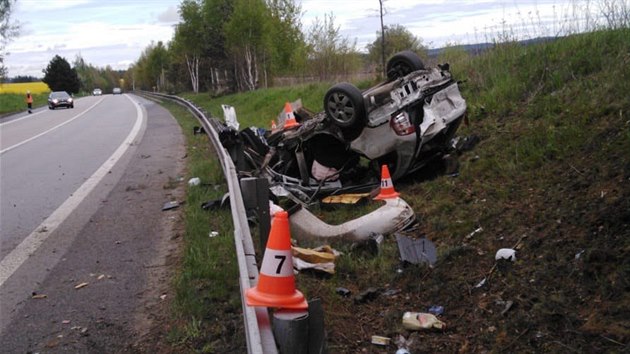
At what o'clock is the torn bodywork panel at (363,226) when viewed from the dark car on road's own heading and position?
The torn bodywork panel is roughly at 12 o'clock from the dark car on road.

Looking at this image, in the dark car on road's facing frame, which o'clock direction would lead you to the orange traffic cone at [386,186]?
The orange traffic cone is roughly at 12 o'clock from the dark car on road.

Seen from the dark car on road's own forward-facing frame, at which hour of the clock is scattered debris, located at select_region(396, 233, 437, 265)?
The scattered debris is roughly at 12 o'clock from the dark car on road.

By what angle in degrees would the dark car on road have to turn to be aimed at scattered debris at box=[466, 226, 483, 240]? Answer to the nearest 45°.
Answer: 0° — it already faces it

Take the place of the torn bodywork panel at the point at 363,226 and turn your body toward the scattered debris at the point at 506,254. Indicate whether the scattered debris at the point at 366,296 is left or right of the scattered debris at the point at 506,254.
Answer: right

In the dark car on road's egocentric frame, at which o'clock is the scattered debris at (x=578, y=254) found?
The scattered debris is roughly at 12 o'clock from the dark car on road.

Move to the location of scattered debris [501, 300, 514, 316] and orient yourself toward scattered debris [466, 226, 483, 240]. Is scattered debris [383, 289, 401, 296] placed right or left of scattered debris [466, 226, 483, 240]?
left

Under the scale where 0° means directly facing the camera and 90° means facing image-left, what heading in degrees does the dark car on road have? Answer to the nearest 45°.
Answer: approximately 0°
